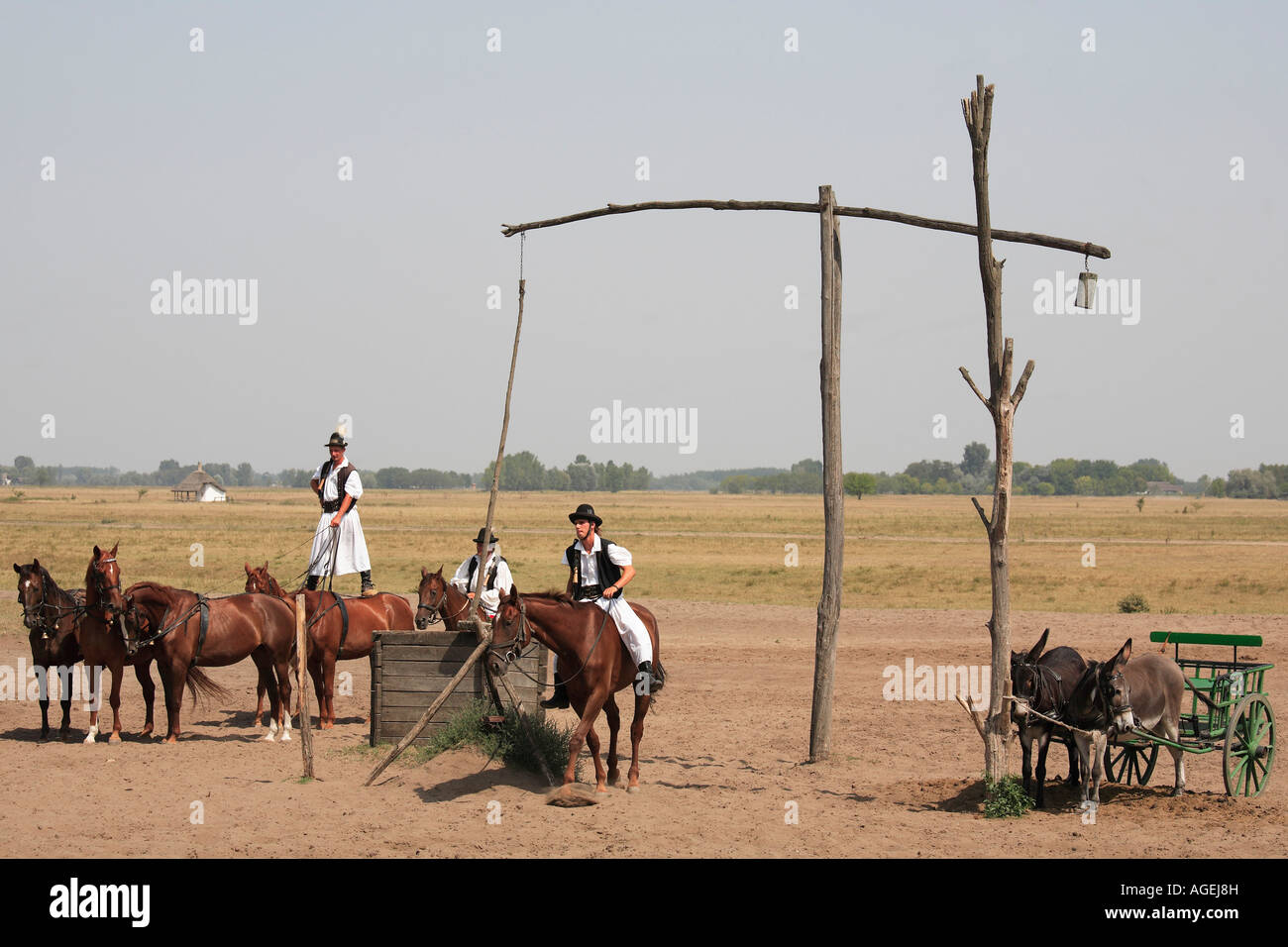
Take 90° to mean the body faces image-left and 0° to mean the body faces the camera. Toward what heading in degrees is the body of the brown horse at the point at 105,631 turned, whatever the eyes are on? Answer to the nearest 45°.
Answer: approximately 45°

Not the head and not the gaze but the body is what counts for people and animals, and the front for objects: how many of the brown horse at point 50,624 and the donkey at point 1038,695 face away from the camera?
0

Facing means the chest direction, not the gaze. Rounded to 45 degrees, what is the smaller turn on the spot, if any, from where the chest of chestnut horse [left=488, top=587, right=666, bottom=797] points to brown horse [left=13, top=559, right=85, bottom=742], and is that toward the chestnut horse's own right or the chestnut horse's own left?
approximately 90° to the chestnut horse's own right

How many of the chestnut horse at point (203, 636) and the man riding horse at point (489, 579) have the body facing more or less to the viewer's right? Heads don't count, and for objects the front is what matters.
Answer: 0

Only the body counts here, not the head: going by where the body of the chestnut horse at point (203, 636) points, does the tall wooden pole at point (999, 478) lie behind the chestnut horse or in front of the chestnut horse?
behind

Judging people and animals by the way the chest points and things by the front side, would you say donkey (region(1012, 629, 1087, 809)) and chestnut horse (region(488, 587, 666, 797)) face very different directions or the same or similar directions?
same or similar directions

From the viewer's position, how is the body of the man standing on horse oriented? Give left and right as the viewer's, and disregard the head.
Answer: facing the viewer and to the left of the viewer

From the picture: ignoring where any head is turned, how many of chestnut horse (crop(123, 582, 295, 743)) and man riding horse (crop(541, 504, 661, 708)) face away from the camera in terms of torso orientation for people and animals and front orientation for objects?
0

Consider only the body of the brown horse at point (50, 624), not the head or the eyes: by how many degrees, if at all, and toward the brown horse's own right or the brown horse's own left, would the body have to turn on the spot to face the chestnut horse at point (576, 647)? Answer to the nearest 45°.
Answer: approximately 90° to the brown horse's own left

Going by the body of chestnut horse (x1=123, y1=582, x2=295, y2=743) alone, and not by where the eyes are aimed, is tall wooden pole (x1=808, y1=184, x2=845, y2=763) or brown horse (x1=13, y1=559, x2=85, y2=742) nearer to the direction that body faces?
the brown horse
